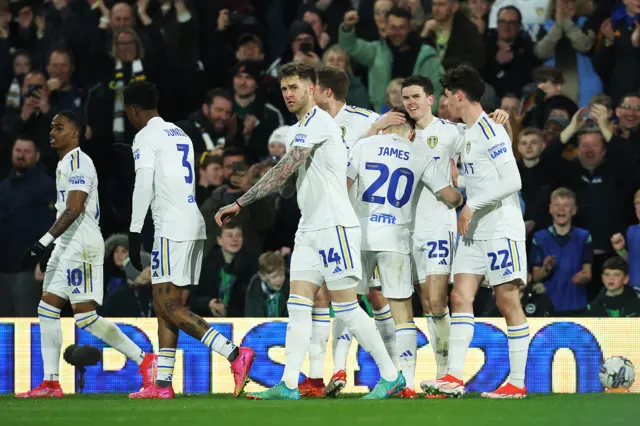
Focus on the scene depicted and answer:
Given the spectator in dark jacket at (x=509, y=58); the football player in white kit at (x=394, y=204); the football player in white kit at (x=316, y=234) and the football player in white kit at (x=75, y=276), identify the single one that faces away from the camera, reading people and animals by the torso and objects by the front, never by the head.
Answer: the football player in white kit at (x=394, y=204)

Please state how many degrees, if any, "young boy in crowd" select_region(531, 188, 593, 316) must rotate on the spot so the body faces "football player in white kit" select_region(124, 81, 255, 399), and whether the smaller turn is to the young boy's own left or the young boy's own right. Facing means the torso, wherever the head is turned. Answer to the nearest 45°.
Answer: approximately 45° to the young boy's own right

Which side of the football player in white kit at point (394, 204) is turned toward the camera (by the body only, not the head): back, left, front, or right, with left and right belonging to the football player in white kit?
back

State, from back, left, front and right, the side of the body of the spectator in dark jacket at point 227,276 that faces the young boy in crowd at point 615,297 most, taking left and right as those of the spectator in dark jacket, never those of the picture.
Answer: left

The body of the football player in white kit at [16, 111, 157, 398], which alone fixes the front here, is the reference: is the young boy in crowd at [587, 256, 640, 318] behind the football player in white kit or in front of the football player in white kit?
behind

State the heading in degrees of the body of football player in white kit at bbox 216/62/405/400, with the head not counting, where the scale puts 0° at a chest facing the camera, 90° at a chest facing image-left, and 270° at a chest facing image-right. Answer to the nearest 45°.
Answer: approximately 90°

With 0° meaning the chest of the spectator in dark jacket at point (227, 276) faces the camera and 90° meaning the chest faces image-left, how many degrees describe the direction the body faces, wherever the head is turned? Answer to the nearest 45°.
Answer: approximately 0°

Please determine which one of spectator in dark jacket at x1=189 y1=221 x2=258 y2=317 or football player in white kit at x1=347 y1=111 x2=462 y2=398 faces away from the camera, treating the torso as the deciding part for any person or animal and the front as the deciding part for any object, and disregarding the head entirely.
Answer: the football player in white kit

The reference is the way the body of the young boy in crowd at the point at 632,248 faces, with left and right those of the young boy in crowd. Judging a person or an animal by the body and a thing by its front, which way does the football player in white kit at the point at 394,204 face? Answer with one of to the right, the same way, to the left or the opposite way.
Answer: the opposite way

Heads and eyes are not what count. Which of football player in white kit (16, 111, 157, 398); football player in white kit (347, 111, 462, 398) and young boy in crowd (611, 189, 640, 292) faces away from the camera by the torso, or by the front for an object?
football player in white kit (347, 111, 462, 398)
